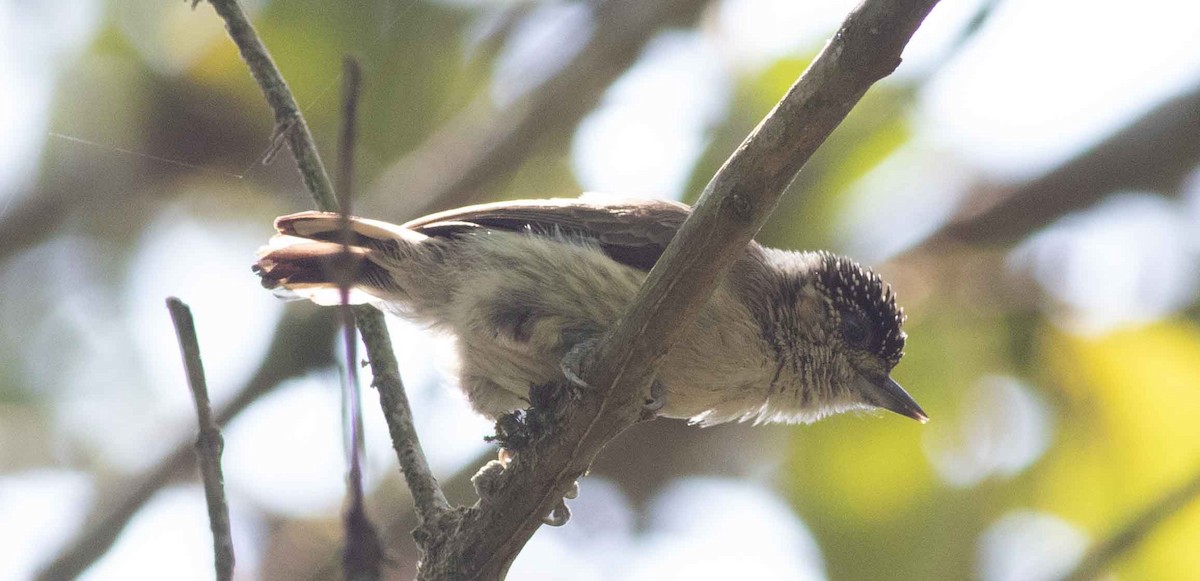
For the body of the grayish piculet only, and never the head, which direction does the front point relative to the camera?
to the viewer's right

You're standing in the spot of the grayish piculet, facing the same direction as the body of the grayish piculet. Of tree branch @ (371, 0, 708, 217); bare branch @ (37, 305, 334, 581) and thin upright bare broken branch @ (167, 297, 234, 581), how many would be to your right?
0

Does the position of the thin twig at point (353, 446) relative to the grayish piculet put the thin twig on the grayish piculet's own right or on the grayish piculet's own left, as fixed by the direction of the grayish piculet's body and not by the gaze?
on the grayish piculet's own right

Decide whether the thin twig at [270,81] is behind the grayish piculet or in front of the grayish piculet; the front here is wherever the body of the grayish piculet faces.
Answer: behind

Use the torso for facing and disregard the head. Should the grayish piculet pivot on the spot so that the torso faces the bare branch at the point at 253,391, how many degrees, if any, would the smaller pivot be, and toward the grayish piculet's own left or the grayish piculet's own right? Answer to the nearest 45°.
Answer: approximately 135° to the grayish piculet's own left

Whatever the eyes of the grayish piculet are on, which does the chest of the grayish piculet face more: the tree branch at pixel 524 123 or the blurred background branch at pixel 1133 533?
the blurred background branch
